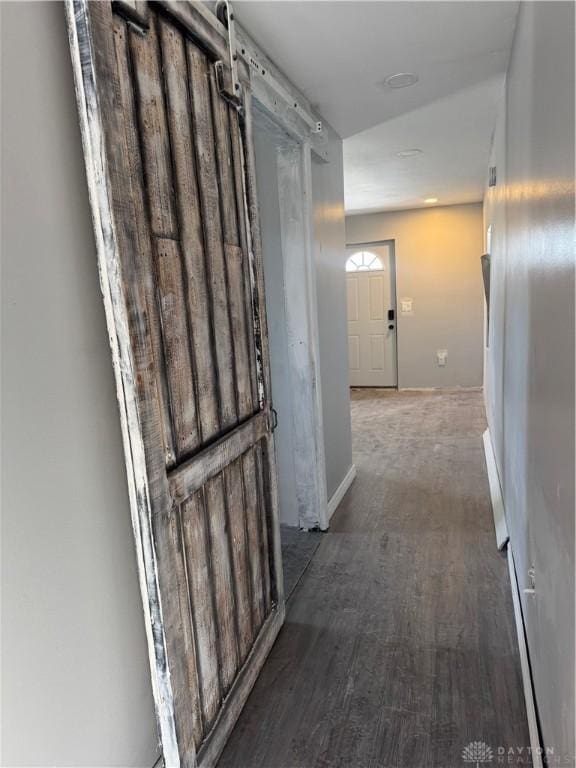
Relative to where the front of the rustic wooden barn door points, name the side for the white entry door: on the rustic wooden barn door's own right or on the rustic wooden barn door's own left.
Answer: on the rustic wooden barn door's own left

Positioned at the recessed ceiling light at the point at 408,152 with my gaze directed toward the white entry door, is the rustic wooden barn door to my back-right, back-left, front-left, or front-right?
back-left

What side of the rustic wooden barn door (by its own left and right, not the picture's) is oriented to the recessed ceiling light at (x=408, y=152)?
left

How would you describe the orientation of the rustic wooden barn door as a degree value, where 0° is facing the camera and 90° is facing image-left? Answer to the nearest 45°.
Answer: approximately 315°
